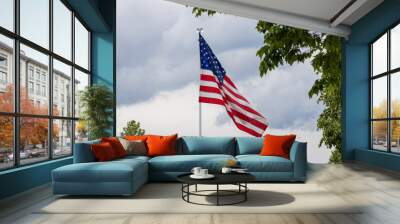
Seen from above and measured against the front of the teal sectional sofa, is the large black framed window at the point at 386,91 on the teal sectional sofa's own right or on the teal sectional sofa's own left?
on the teal sectional sofa's own left

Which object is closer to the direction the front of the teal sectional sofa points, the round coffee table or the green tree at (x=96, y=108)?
the round coffee table

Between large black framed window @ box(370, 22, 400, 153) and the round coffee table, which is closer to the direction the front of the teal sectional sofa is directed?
the round coffee table

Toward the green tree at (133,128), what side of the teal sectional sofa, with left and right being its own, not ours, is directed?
back

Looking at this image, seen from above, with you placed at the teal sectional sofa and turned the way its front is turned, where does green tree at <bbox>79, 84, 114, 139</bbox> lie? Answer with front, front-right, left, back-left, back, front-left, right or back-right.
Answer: back-right

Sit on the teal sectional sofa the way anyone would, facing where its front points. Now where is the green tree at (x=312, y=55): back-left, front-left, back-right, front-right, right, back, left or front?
back-left

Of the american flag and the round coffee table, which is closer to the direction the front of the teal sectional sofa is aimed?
the round coffee table

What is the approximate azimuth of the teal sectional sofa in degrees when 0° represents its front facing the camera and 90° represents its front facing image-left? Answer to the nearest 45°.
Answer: approximately 0°

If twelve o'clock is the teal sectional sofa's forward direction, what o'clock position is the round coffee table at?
The round coffee table is roughly at 11 o'clock from the teal sectional sofa.

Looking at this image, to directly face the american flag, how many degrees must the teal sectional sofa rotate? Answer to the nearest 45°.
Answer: approximately 135° to its left
